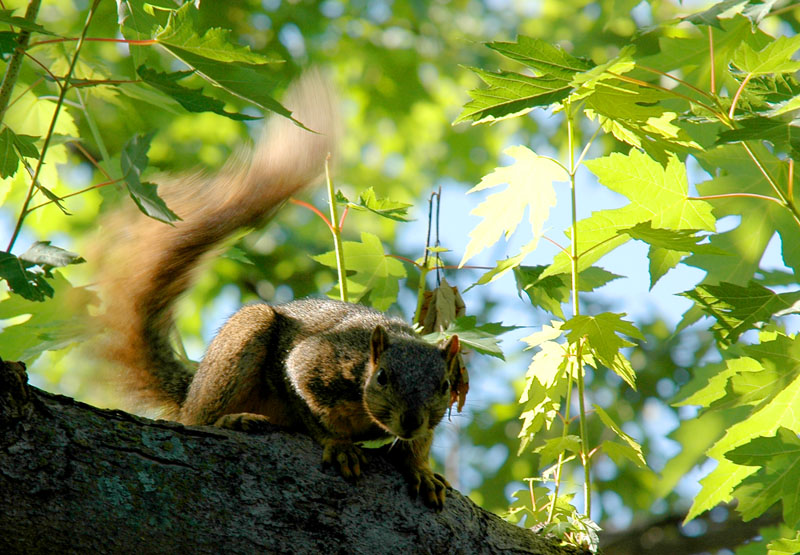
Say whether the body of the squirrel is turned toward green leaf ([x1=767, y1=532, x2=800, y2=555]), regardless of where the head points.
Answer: yes

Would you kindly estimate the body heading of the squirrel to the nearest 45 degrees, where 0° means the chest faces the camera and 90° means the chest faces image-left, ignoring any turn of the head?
approximately 315°

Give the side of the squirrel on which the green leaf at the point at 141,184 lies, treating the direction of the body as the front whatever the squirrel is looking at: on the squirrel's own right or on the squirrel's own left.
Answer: on the squirrel's own right

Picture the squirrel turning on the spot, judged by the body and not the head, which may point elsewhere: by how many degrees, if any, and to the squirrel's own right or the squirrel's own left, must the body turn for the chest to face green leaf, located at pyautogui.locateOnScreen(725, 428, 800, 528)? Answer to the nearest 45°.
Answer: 0° — it already faces it
